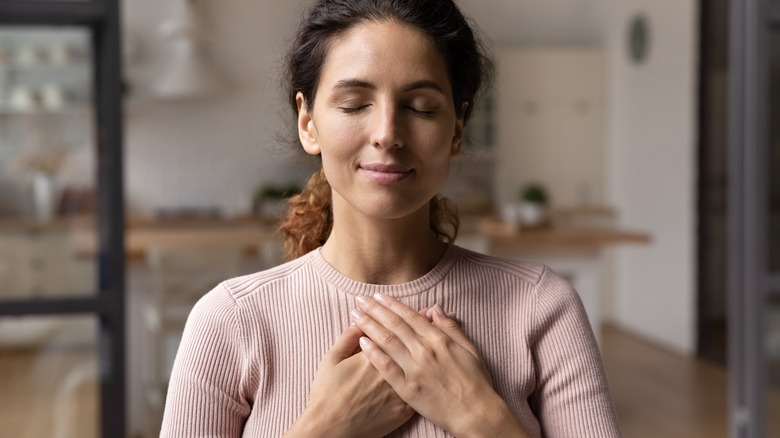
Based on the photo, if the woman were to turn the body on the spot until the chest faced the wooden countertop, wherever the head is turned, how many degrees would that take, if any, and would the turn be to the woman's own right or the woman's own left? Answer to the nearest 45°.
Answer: approximately 180°

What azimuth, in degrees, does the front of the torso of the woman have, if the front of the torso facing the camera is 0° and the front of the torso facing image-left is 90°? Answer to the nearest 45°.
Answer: approximately 0°

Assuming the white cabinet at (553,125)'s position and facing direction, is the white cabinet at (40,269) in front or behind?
in front

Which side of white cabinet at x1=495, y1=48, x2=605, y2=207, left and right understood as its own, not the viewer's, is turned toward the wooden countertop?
front

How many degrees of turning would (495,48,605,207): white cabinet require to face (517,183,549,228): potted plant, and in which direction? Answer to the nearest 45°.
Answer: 0° — it already faces it

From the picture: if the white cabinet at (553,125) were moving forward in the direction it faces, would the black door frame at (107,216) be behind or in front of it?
in front

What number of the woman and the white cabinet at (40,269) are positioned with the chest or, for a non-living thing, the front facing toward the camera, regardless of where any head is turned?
2

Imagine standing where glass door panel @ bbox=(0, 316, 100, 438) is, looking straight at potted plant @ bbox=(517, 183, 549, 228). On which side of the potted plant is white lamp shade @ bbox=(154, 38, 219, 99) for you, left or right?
left

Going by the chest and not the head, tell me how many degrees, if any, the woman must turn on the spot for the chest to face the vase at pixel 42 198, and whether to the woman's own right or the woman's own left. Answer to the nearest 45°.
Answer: approximately 135° to the woman's own right

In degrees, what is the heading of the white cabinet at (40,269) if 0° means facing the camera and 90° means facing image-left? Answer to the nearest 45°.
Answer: approximately 0°
